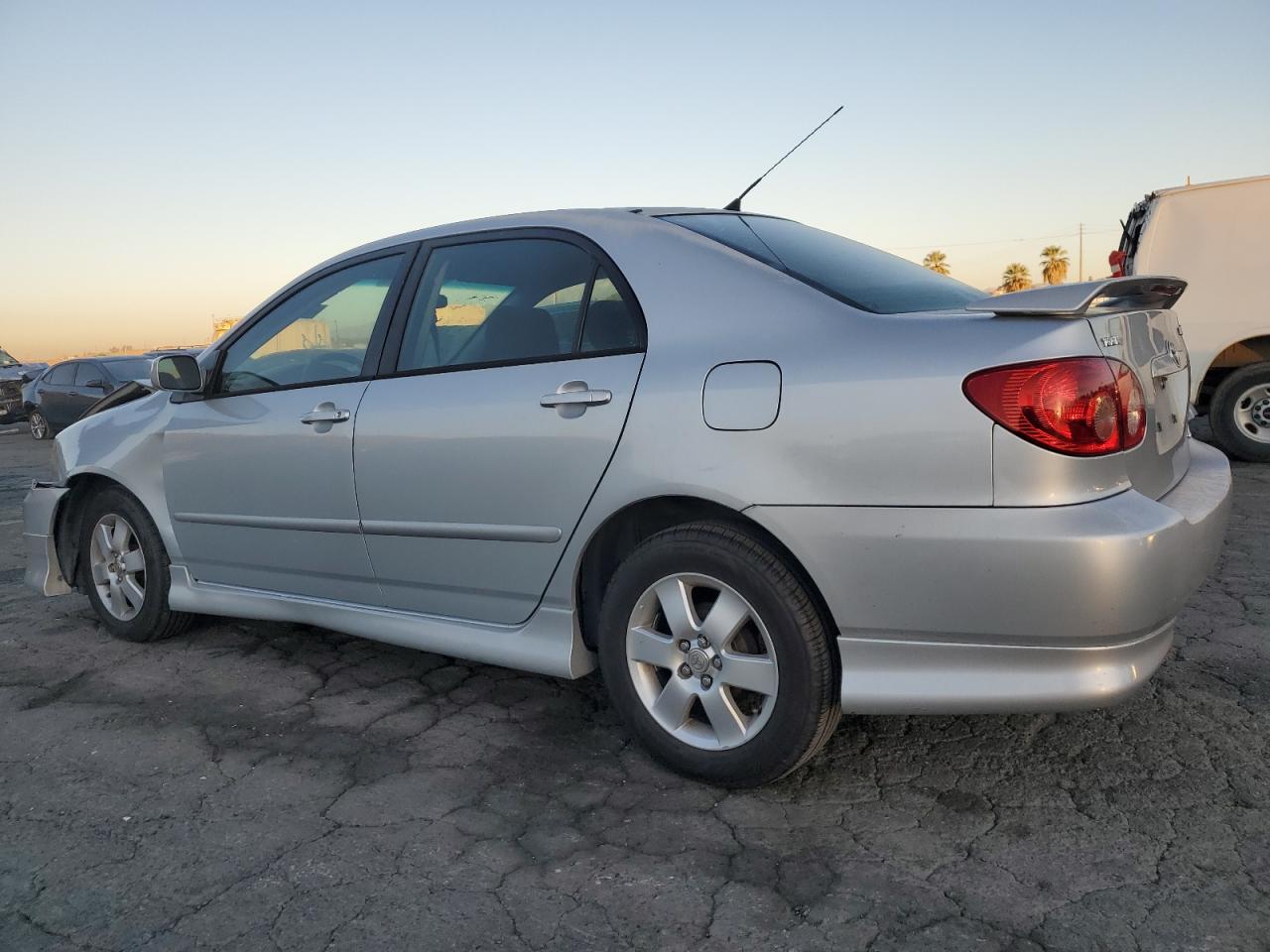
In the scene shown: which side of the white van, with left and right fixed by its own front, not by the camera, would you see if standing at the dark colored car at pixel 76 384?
back

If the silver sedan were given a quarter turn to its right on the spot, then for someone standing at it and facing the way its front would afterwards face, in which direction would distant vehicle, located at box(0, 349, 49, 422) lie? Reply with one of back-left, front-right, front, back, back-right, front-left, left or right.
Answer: left

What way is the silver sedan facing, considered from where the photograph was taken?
facing away from the viewer and to the left of the viewer

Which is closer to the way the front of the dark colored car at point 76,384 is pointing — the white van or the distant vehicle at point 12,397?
the white van

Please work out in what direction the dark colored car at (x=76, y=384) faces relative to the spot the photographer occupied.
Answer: facing the viewer and to the right of the viewer

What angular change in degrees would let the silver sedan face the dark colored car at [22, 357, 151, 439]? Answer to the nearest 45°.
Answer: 0° — it already faces it

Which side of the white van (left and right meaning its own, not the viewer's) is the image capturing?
right
